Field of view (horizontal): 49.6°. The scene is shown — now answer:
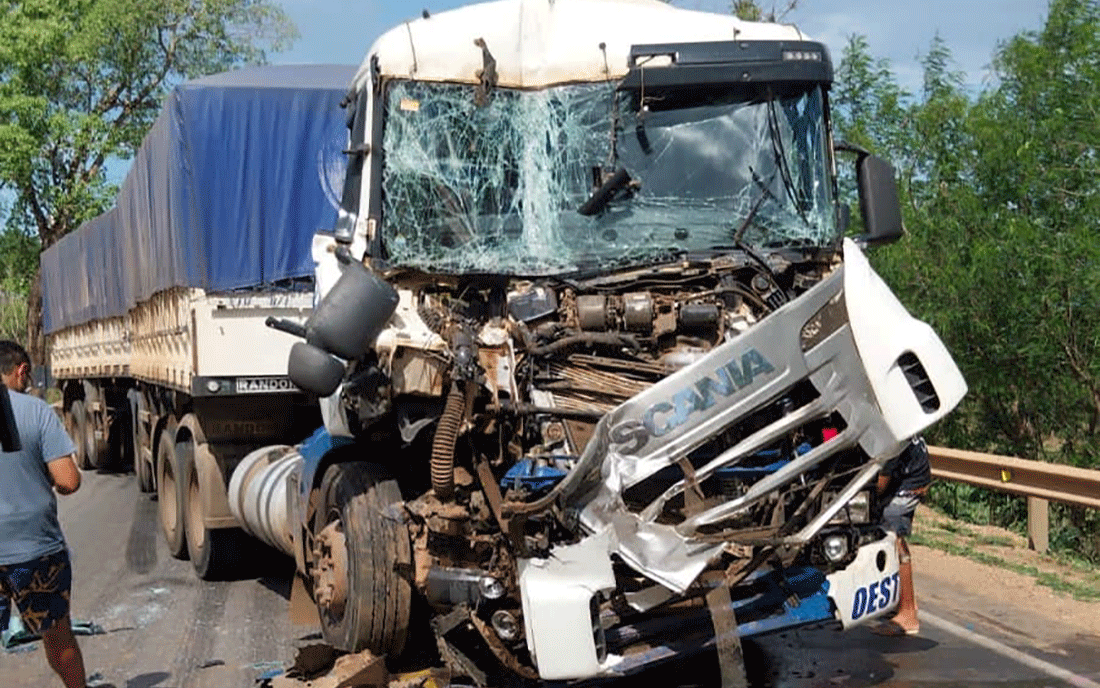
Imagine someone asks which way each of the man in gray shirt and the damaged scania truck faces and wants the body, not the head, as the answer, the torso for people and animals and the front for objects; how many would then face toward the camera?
1

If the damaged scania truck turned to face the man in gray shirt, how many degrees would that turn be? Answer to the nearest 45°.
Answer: approximately 90° to its right

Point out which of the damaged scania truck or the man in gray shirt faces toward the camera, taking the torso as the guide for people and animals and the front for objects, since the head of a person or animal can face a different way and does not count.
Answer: the damaged scania truck

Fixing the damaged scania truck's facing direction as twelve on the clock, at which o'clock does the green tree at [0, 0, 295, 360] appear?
The green tree is roughly at 5 o'clock from the damaged scania truck.

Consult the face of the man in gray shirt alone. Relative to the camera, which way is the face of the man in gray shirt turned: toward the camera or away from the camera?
away from the camera

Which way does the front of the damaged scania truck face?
toward the camera

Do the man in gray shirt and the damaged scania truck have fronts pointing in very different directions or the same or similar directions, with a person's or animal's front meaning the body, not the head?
very different directions

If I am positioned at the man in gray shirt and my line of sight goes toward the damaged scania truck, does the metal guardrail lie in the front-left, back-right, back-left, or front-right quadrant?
front-left
